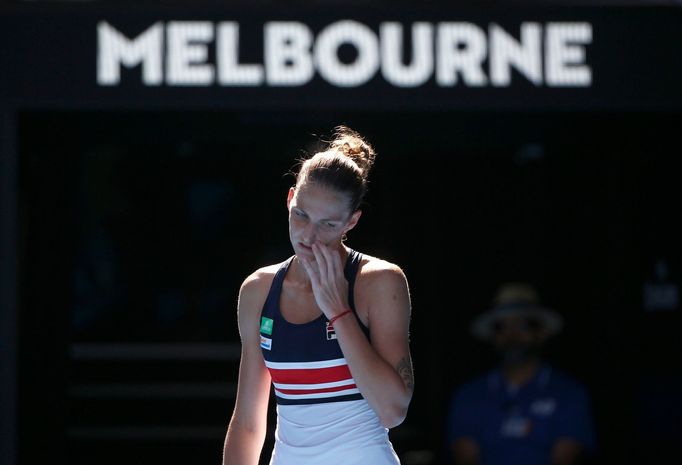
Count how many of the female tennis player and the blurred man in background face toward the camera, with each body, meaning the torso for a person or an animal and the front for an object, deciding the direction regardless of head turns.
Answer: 2

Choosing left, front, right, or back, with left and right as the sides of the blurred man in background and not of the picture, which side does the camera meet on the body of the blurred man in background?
front

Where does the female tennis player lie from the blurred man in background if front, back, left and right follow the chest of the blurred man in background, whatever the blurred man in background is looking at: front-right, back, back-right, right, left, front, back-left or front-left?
front

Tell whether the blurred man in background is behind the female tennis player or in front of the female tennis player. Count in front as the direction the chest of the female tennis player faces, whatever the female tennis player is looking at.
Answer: behind

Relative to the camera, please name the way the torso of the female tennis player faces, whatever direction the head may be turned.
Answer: toward the camera
